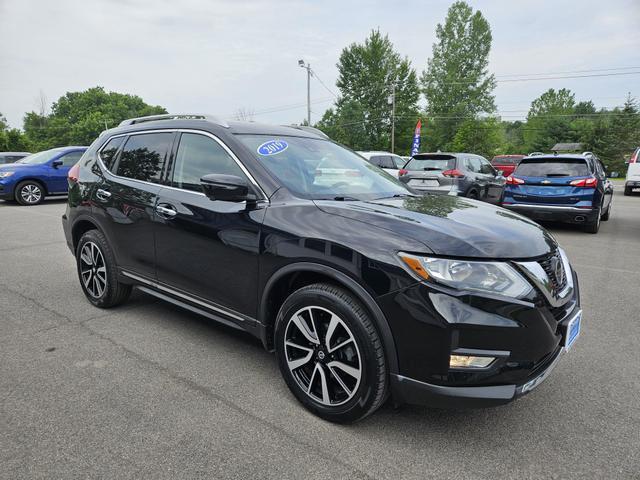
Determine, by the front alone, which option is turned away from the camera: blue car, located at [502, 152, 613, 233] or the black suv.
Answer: the blue car

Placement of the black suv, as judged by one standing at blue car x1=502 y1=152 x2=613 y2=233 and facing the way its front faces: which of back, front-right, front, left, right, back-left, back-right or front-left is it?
back

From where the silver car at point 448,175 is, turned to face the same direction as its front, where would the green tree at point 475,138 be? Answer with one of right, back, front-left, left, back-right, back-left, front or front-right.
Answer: front-left

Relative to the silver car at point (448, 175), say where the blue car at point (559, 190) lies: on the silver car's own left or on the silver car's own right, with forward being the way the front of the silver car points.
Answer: on the silver car's own right

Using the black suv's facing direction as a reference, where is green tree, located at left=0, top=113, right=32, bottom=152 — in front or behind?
behind

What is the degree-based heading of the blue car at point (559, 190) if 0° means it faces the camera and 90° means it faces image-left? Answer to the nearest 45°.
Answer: approximately 180°

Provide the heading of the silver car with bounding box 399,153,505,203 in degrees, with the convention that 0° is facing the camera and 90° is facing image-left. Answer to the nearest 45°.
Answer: approximately 225°

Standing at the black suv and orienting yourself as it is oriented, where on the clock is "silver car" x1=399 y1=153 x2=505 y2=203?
The silver car is roughly at 8 o'clock from the black suv.

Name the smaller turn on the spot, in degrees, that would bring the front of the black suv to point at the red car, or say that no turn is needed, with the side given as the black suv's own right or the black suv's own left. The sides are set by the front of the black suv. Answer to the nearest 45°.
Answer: approximately 90° to the black suv's own left

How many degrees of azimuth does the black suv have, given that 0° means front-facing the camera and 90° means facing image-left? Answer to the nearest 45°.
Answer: approximately 315°

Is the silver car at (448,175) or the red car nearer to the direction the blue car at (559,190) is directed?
the red car

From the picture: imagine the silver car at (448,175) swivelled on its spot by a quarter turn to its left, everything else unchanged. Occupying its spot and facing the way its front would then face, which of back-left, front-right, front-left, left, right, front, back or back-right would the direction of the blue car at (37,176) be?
front-left

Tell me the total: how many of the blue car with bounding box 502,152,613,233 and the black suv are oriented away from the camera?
1

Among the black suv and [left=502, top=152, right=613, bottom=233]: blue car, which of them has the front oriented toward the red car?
the blue car
